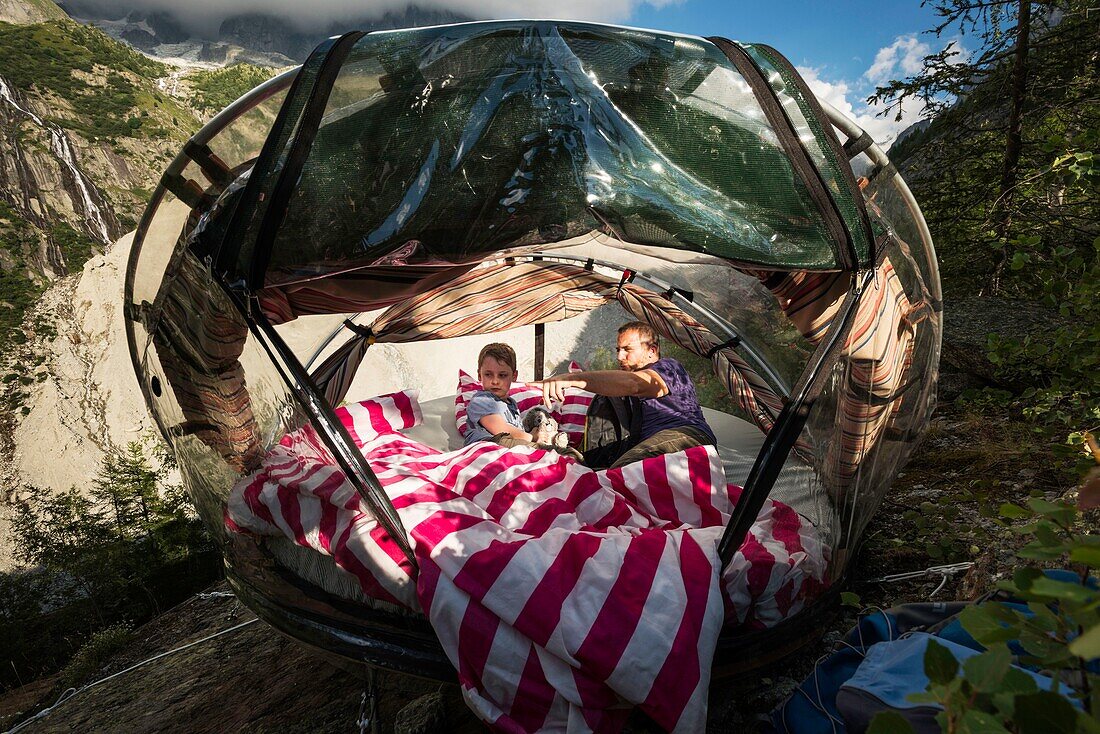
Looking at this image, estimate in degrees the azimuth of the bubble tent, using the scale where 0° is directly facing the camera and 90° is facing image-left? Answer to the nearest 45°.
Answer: approximately 0°

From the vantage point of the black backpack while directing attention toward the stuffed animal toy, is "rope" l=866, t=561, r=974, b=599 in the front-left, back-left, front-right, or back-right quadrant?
back-left
